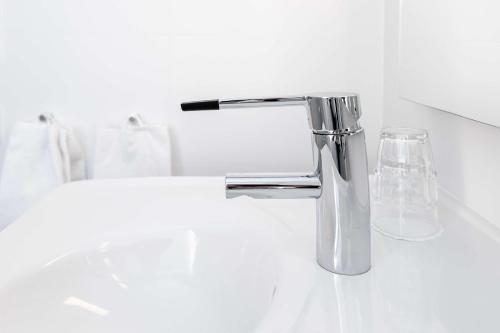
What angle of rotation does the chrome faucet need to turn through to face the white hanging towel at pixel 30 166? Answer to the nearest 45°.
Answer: approximately 45° to its right

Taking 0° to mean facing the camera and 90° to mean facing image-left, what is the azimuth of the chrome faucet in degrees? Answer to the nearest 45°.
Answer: approximately 90°
